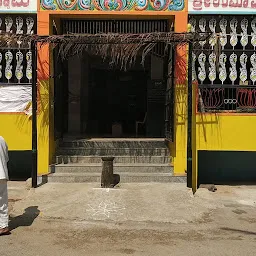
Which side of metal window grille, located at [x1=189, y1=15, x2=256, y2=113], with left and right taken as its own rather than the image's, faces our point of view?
front

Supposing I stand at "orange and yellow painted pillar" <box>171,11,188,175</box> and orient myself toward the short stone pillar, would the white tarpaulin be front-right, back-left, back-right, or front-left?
front-right

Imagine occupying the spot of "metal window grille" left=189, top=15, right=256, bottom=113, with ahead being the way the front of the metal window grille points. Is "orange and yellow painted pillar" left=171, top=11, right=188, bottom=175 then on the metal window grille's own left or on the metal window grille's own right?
on the metal window grille's own right

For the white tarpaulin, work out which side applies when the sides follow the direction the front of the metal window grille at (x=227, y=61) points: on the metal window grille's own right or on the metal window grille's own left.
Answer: on the metal window grille's own right

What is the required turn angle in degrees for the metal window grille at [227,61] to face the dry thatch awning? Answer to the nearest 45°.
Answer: approximately 45° to its right

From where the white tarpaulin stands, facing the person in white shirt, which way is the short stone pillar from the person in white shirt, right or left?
left

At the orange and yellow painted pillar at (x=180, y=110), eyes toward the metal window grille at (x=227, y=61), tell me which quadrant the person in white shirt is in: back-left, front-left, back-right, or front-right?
back-right

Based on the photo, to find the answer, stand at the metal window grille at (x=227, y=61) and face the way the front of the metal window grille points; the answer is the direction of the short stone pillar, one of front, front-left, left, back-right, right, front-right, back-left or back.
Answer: front-right
